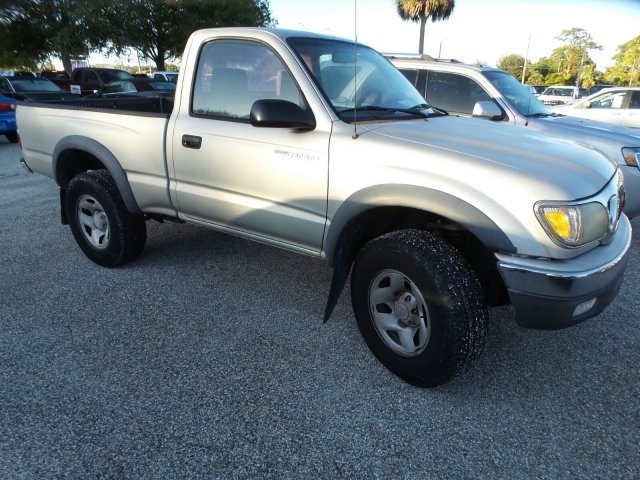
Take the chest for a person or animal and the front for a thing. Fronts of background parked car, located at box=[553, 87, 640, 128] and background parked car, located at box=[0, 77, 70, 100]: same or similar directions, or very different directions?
very different directions

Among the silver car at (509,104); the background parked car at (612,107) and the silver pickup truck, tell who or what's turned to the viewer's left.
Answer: the background parked car

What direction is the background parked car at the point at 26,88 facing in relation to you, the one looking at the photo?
facing the viewer and to the right of the viewer

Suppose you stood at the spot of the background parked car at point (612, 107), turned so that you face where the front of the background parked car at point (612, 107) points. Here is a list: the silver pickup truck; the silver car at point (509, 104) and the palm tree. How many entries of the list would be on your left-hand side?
2

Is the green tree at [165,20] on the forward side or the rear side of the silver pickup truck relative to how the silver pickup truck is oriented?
on the rear side

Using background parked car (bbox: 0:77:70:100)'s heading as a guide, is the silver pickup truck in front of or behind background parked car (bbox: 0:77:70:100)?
in front

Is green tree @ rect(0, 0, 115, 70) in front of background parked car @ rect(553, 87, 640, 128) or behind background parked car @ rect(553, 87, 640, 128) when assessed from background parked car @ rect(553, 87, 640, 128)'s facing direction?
in front

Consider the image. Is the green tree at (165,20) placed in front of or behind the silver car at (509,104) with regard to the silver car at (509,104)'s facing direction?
behind

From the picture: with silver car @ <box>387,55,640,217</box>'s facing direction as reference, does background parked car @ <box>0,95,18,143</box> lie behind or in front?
behind

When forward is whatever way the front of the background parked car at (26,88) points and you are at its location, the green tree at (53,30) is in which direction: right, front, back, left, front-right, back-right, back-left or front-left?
back-left

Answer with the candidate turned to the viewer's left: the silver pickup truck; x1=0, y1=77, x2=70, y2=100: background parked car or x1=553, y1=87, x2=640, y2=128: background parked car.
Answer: x1=553, y1=87, x2=640, y2=128: background parked car

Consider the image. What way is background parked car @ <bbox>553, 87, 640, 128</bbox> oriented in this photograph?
to the viewer's left

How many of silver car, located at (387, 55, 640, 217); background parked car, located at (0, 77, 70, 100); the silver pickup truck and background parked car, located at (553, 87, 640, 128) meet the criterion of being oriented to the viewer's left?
1

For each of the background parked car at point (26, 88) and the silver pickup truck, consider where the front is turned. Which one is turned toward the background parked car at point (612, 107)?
the background parked car at point (26, 88)
